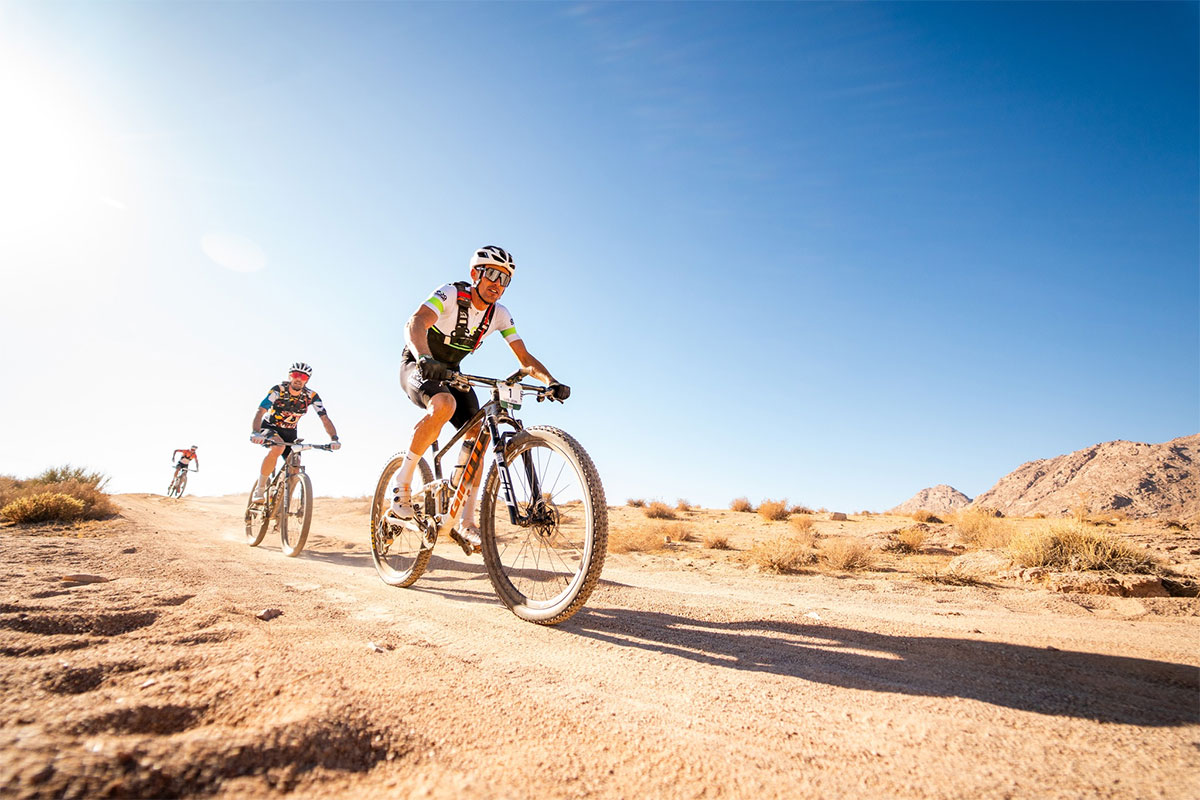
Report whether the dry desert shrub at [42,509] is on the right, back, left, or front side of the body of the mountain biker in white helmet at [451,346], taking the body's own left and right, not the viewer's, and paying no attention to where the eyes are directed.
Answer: back

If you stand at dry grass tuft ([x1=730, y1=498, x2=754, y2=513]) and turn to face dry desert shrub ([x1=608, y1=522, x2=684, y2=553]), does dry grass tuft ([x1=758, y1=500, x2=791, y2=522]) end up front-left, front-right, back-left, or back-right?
front-left

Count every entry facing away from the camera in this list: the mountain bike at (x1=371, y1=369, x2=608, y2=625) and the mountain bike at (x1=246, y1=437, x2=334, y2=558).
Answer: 0

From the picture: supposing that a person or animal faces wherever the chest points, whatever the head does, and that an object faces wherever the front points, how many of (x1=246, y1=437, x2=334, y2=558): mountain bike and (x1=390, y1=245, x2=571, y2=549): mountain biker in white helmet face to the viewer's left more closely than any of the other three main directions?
0

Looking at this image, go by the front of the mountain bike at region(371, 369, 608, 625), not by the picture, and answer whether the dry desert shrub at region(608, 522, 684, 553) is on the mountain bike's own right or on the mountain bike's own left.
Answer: on the mountain bike's own left

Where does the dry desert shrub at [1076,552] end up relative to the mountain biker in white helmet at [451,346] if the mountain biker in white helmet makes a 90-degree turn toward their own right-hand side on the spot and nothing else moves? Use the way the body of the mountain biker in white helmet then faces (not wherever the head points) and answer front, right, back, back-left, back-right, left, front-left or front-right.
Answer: back-left

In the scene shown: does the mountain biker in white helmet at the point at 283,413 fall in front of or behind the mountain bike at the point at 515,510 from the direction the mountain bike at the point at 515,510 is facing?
behind

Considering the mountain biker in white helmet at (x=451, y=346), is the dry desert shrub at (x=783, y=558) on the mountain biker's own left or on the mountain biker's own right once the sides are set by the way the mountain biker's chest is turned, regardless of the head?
on the mountain biker's own left

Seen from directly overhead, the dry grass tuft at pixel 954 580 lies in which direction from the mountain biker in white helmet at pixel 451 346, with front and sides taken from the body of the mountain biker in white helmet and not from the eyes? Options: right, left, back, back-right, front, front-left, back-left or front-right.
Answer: front-left

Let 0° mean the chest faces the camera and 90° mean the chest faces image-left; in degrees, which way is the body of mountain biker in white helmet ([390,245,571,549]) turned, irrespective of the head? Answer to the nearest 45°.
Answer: approximately 315°

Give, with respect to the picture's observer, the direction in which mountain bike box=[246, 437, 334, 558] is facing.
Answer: facing the viewer and to the right of the viewer
